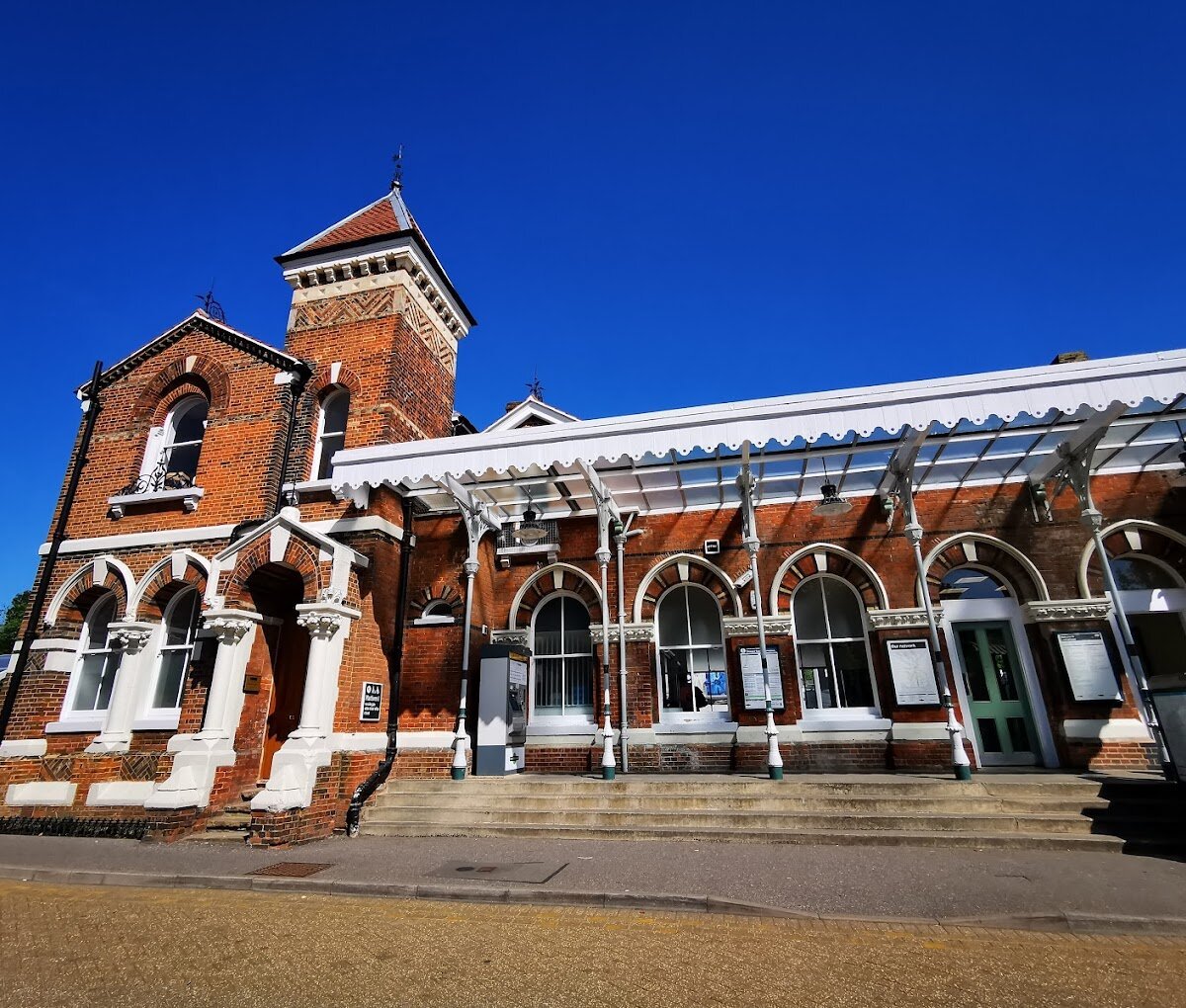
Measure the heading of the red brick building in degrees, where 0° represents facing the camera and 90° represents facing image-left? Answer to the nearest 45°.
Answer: approximately 0°

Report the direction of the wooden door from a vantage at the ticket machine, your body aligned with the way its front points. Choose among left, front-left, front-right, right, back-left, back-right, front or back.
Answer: back-right

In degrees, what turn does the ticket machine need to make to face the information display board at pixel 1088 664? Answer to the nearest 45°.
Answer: approximately 45° to its left
